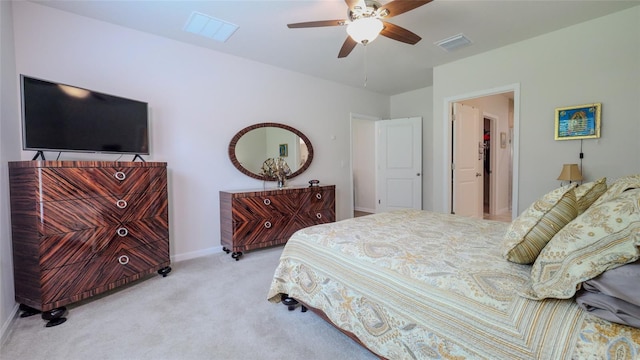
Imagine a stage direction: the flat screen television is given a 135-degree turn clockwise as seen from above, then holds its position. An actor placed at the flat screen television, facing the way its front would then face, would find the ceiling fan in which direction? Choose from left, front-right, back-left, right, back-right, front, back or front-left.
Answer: back-left

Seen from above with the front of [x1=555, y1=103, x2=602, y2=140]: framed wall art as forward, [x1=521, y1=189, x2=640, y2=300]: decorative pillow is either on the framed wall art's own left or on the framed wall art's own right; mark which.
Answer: on the framed wall art's own left

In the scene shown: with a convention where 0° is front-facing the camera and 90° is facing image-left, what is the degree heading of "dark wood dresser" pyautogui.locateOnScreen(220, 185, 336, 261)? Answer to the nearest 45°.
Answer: approximately 315°

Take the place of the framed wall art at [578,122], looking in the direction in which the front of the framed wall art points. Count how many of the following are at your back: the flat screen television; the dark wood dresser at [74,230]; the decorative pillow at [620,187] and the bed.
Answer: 0

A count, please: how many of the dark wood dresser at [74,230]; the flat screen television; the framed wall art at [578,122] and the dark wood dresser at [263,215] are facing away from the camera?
0

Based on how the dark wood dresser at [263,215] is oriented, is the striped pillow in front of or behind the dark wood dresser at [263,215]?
in front

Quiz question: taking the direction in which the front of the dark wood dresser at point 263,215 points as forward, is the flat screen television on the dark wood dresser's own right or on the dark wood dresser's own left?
on the dark wood dresser's own right

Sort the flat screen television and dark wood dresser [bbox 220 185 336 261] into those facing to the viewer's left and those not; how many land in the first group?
0

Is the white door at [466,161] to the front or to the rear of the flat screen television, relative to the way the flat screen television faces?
to the front

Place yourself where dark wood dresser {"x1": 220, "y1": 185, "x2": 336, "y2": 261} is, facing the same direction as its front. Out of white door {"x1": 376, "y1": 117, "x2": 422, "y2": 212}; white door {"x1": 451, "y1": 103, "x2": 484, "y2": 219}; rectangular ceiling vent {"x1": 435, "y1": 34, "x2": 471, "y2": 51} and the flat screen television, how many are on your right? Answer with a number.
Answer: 1

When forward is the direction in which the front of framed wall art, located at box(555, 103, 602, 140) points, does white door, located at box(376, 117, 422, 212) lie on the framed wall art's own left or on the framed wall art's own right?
on the framed wall art's own right

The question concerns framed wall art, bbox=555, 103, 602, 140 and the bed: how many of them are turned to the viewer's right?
0

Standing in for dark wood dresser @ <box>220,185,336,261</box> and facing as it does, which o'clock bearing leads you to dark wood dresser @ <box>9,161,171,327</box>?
dark wood dresser @ <box>9,161,171,327</box> is roughly at 3 o'clock from dark wood dresser @ <box>220,185,336,261</box>.

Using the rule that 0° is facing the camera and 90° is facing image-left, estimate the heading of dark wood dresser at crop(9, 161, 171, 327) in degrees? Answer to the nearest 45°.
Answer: approximately 315°

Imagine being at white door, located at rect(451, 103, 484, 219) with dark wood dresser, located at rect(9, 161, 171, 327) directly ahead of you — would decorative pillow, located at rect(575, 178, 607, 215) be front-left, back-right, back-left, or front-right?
front-left

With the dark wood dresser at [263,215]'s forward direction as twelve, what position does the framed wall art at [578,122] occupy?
The framed wall art is roughly at 11 o'clock from the dark wood dresser.

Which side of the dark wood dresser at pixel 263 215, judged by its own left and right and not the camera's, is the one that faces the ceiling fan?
front

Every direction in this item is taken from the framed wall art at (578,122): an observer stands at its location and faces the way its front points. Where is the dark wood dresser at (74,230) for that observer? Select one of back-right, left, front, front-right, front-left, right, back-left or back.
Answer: front

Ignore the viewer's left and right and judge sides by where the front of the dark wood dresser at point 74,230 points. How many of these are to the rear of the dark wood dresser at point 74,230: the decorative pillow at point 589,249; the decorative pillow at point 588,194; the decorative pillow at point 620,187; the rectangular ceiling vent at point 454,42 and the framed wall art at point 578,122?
0

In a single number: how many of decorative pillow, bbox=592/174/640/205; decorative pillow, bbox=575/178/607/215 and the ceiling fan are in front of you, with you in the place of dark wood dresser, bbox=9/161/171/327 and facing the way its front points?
3

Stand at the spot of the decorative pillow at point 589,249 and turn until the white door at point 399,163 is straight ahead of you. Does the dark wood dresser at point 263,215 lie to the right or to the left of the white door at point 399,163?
left
